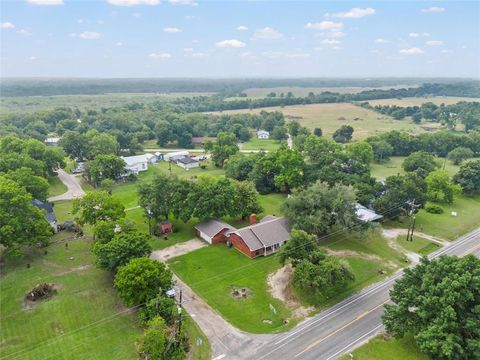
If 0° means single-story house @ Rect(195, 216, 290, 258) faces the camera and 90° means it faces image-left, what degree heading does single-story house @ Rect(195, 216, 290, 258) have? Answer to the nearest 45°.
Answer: approximately 315°

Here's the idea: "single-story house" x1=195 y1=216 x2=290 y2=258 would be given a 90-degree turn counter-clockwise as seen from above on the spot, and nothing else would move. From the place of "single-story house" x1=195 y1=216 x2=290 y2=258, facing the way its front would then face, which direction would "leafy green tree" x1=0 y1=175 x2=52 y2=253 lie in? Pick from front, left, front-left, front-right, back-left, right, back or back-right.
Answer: back-left

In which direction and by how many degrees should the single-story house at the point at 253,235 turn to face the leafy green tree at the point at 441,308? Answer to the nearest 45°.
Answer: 0° — it already faces it

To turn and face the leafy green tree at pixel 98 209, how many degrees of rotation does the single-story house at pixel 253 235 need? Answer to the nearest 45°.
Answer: approximately 135° to its right

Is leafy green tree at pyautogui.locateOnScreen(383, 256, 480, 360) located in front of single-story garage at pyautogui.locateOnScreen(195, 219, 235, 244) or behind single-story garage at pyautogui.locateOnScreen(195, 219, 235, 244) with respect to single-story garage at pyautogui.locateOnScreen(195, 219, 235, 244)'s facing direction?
behind

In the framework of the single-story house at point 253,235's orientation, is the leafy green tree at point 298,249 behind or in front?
in front

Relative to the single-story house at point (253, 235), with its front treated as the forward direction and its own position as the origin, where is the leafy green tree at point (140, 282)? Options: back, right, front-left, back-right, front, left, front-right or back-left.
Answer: right
